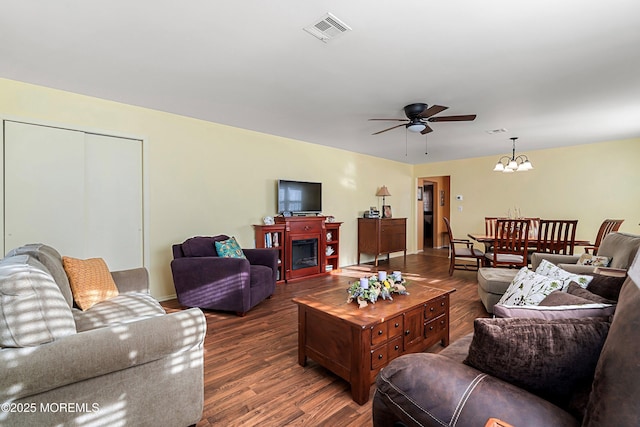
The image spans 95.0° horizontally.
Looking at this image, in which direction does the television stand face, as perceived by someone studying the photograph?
facing the viewer and to the right of the viewer

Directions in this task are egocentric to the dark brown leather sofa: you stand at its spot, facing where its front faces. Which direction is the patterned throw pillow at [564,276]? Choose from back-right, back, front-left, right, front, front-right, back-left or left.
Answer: right

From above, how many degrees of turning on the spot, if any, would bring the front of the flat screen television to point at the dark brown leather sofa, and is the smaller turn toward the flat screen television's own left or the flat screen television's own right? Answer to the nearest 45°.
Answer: approximately 45° to the flat screen television's own right

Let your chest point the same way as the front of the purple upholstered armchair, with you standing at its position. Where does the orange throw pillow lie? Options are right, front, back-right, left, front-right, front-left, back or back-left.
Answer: right

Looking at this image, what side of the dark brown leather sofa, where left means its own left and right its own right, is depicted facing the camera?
left

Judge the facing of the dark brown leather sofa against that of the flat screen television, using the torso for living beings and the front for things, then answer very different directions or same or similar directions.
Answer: very different directions

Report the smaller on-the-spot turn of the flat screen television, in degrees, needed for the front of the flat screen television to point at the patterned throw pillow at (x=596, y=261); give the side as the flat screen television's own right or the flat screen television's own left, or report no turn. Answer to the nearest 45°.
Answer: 0° — it already faces it

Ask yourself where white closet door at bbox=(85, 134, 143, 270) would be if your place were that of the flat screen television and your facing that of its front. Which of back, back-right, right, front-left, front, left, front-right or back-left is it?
right

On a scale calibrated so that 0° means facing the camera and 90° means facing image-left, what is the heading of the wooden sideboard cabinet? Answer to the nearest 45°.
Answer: approximately 315°

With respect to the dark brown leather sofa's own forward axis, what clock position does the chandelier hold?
The chandelier is roughly at 3 o'clock from the dark brown leather sofa.

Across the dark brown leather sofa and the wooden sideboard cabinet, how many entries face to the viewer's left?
1
